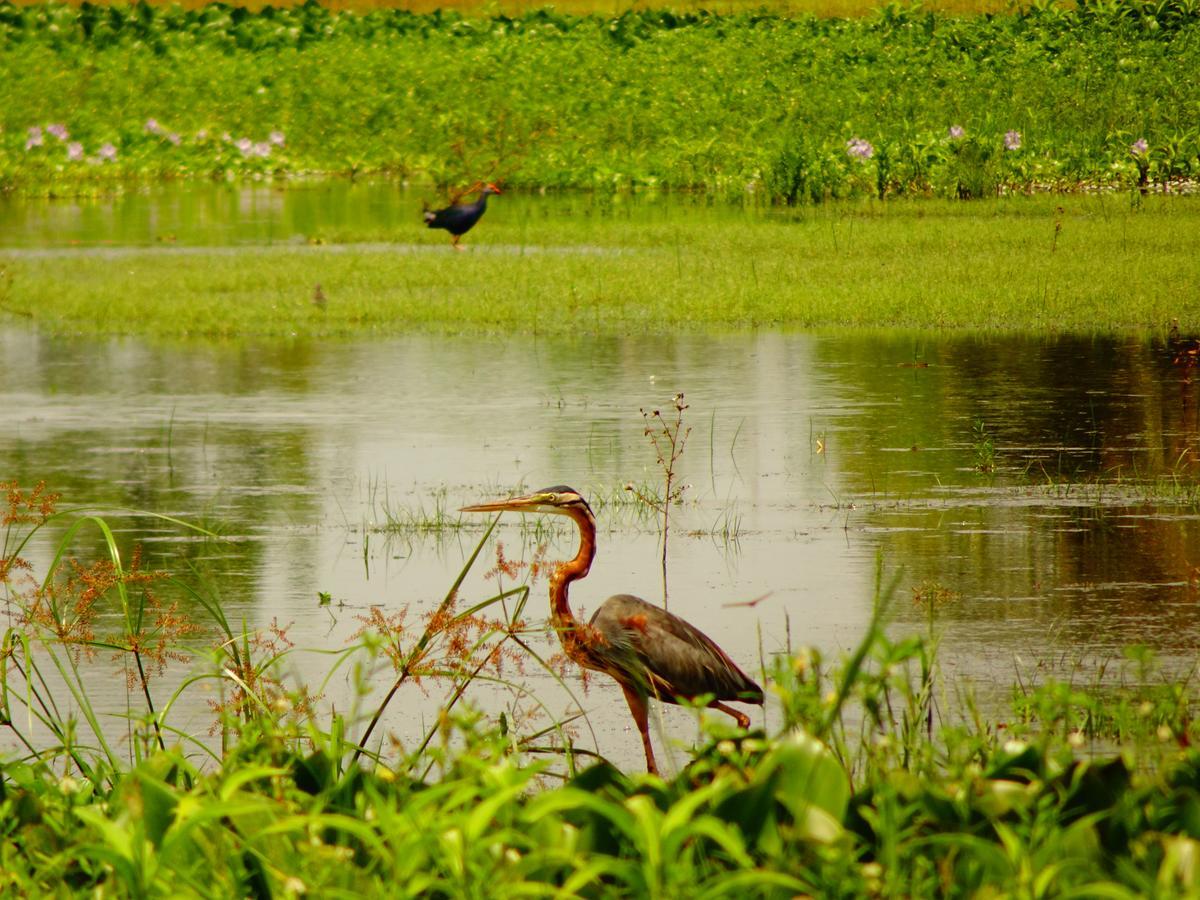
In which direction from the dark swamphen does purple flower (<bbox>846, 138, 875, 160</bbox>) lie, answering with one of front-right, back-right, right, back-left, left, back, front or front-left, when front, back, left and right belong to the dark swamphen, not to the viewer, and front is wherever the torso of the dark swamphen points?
front-left

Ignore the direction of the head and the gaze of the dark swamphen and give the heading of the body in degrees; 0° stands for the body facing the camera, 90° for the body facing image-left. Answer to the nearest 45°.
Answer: approximately 270°

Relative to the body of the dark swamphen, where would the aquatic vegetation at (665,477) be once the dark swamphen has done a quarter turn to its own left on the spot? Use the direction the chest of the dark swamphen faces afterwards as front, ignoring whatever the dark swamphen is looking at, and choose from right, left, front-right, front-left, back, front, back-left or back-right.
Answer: back
